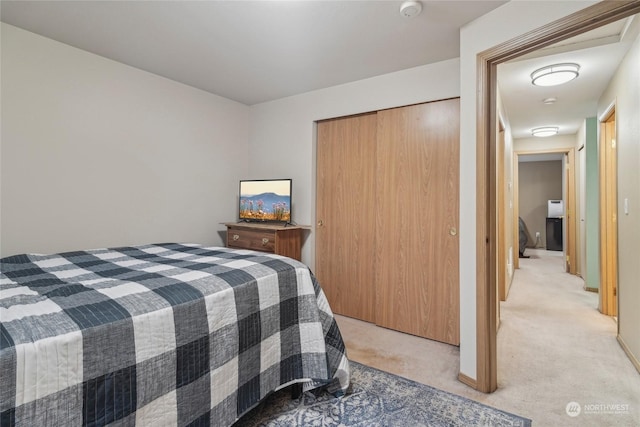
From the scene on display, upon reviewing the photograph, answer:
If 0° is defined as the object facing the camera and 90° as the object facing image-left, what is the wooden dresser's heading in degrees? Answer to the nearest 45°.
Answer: approximately 45°

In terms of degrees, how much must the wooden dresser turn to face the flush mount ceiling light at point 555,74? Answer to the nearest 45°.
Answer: approximately 135° to its left

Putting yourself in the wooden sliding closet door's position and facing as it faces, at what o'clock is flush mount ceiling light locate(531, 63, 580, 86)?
The flush mount ceiling light is roughly at 7 o'clock from the wooden sliding closet door.

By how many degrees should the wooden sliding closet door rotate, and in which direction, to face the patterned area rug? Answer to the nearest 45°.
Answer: approximately 45° to its left

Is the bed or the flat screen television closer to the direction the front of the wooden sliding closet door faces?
the bed

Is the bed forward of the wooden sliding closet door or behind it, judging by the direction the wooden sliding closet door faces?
forward

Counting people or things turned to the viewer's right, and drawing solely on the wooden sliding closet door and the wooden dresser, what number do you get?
0

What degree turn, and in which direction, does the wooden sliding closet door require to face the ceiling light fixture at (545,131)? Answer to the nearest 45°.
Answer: approximately 180°

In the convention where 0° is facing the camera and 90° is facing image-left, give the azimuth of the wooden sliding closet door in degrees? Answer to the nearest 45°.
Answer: approximately 45°

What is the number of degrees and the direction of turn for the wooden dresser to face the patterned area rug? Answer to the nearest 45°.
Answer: approximately 45° to its left

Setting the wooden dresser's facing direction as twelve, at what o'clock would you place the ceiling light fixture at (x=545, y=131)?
The ceiling light fixture is roughly at 7 o'clock from the wooden dresser.

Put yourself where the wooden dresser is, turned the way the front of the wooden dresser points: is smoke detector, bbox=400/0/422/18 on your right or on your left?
on your left

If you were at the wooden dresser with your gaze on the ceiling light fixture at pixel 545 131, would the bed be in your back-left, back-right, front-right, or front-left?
back-right

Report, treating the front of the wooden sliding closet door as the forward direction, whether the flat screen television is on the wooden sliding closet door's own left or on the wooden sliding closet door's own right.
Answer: on the wooden sliding closet door's own right
